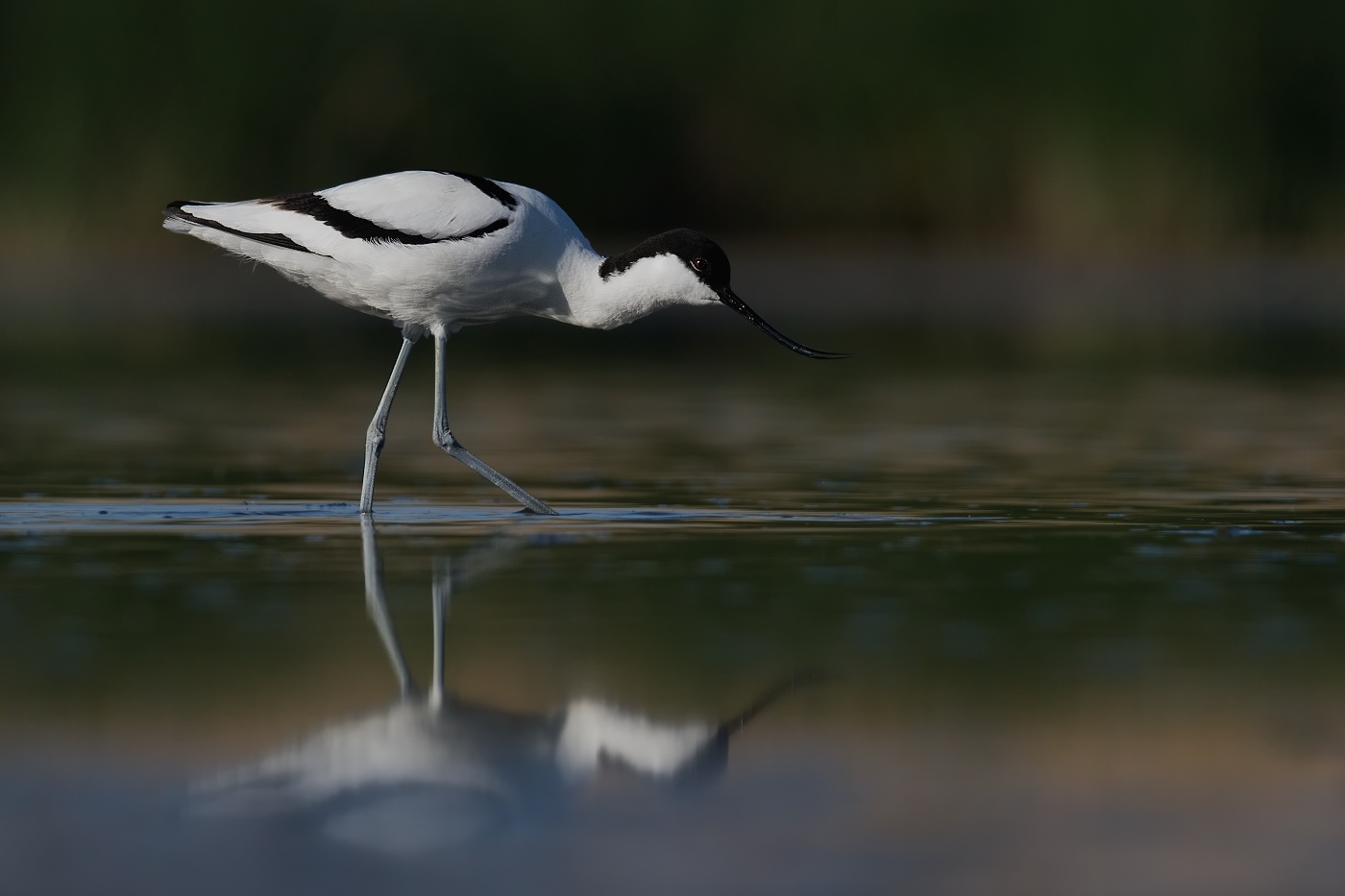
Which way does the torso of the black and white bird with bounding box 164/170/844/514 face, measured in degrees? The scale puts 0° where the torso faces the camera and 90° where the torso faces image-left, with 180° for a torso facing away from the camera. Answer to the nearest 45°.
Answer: approximately 270°
